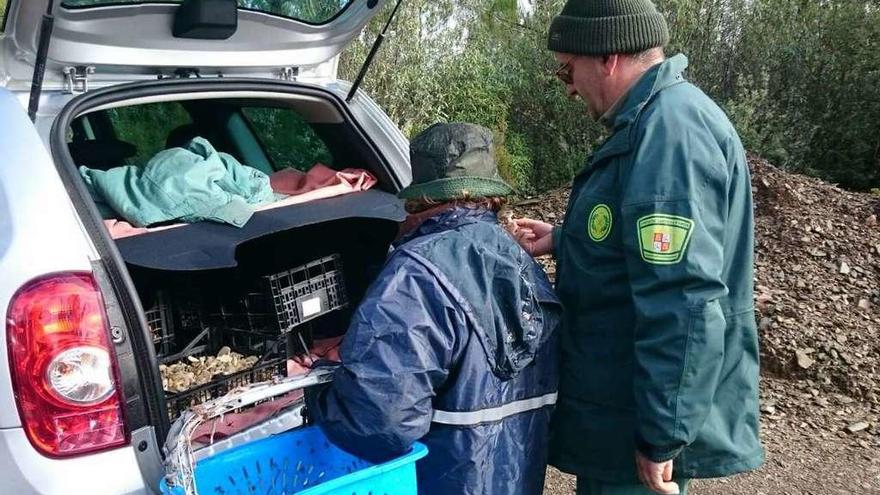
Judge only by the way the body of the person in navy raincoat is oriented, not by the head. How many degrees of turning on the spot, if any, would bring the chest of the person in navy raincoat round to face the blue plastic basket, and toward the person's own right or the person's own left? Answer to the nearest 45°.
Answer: approximately 45° to the person's own left

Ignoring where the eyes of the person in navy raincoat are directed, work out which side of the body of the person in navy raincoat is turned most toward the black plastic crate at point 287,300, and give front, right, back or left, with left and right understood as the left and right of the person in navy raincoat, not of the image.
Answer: front

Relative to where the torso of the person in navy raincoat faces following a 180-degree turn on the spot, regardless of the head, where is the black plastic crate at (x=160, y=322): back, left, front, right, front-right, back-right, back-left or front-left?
back

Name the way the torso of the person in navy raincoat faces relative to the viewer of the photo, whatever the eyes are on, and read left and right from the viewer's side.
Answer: facing away from the viewer and to the left of the viewer

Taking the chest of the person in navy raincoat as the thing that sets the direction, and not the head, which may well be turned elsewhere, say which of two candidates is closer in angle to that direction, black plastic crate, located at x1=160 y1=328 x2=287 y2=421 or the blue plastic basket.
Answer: the black plastic crate

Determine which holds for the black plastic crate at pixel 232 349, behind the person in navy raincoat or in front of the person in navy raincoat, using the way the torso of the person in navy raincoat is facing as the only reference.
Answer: in front
